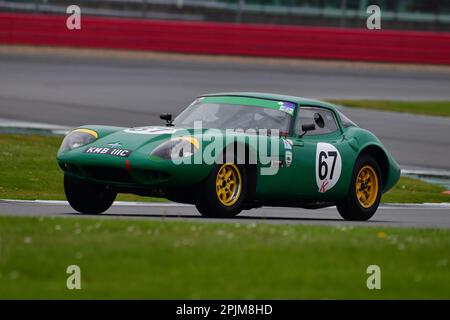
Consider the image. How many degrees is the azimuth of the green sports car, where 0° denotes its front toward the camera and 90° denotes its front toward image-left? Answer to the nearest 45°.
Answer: approximately 45°

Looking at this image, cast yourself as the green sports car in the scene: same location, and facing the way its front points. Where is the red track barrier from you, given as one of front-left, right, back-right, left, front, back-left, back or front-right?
back-right
